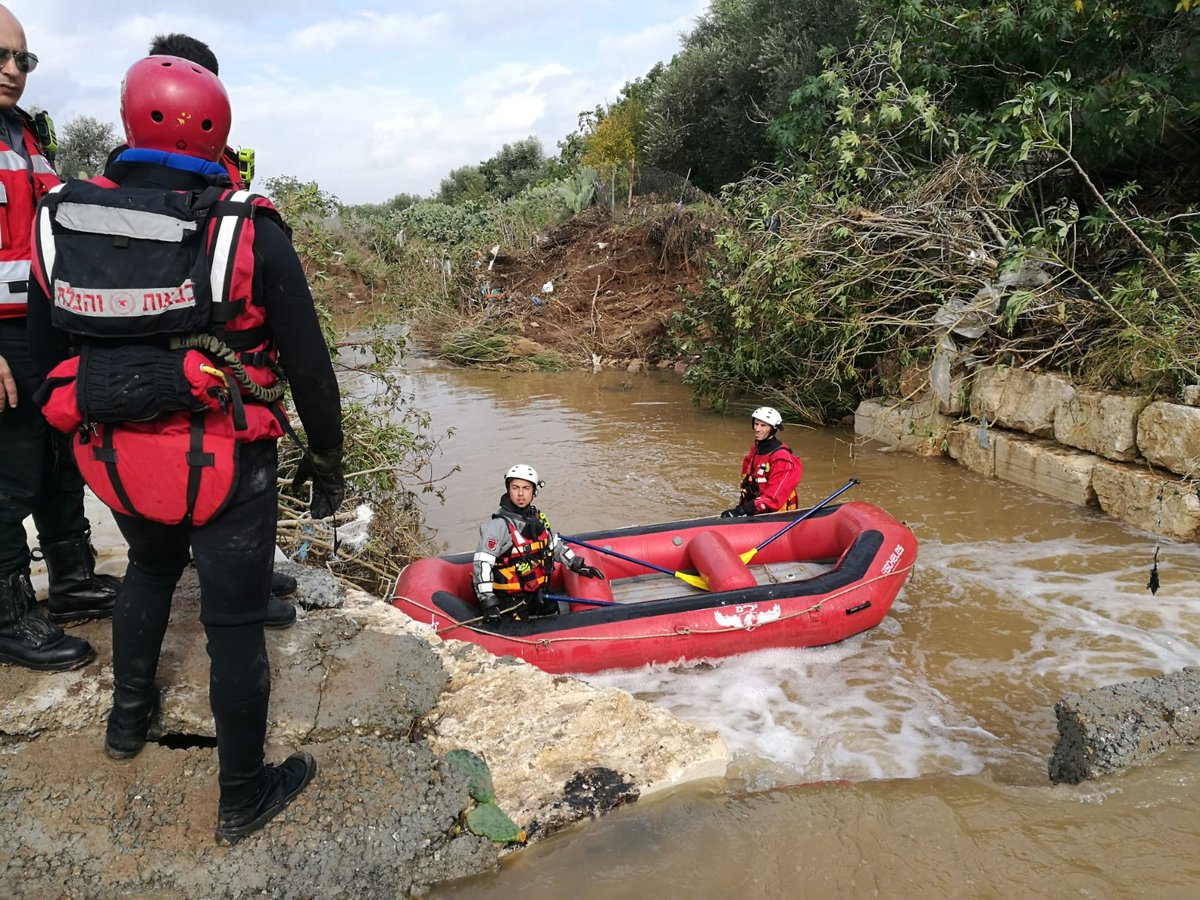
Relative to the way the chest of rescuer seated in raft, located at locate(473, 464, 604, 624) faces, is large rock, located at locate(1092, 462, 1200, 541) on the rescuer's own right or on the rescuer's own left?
on the rescuer's own left

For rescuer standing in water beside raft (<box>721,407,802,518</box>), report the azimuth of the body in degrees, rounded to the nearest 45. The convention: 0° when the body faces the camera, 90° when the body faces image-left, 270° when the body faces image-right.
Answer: approximately 45°

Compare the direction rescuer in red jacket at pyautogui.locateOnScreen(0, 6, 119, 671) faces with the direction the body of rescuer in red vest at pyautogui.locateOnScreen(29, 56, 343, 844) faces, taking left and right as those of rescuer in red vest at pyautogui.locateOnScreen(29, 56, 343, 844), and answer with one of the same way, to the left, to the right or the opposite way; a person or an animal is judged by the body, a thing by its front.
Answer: to the right

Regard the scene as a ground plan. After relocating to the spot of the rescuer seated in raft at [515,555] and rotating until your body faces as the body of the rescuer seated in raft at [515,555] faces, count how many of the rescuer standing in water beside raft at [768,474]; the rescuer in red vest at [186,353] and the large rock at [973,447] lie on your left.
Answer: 2

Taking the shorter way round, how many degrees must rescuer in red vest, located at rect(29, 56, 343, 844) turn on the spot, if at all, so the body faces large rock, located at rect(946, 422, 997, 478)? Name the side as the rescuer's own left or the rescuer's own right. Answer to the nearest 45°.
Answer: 0° — they already face it

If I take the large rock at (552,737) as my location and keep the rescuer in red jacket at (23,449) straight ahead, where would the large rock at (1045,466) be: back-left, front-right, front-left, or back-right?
back-right
